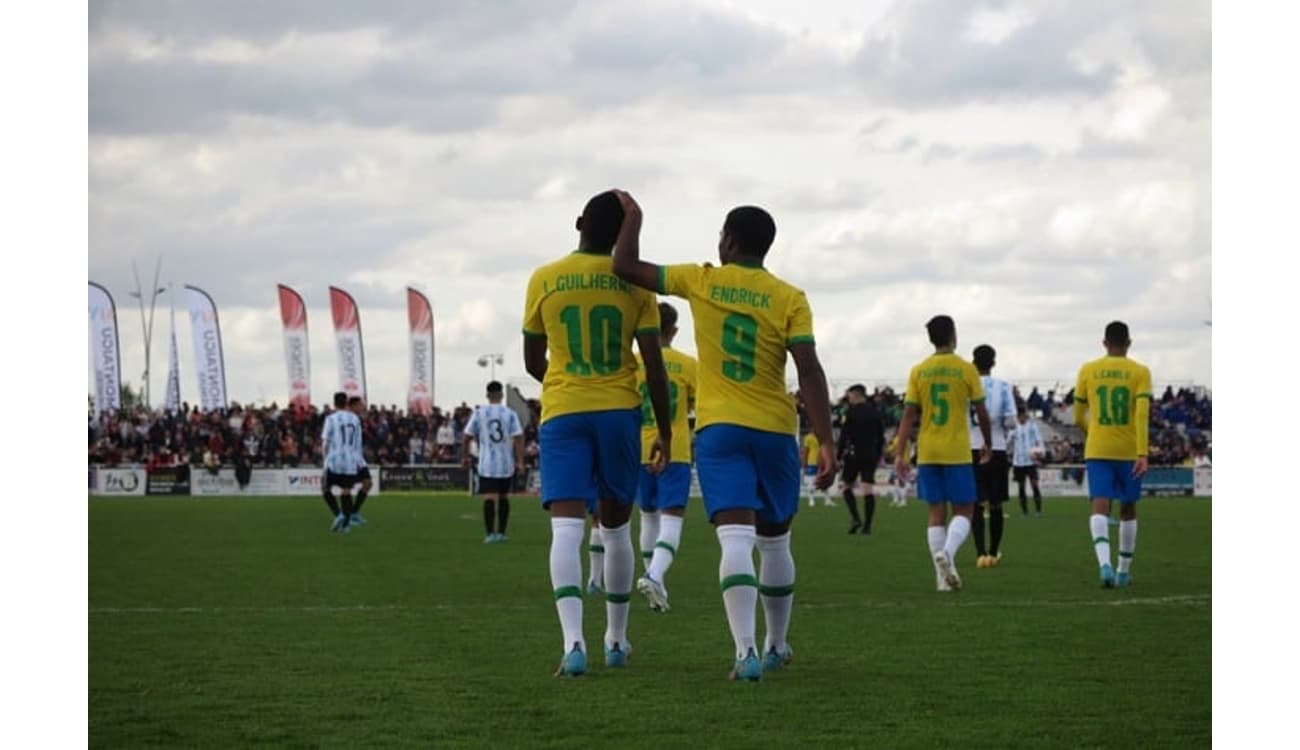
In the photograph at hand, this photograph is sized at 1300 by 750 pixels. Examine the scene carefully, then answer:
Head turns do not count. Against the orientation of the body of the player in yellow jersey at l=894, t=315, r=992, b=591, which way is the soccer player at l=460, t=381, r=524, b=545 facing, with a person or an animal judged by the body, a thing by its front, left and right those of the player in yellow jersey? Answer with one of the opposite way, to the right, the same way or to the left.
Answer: the same way

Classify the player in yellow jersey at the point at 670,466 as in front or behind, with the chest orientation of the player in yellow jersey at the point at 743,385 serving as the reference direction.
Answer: in front

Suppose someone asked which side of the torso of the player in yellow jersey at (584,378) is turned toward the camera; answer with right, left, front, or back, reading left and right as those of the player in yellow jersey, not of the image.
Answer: back

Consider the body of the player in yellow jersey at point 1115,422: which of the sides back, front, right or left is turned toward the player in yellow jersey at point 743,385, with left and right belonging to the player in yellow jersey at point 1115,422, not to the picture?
back

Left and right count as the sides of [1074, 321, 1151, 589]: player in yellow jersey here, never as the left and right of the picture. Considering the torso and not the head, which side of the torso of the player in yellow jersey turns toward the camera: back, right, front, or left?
back

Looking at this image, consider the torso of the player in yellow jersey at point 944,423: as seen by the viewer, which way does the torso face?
away from the camera

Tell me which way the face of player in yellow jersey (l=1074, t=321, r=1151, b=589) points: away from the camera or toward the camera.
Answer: away from the camera

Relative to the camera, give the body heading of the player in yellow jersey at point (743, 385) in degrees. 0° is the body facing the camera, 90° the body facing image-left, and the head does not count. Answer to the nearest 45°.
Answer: approximately 180°

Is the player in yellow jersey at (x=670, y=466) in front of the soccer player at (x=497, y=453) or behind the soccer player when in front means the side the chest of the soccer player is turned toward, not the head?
behind

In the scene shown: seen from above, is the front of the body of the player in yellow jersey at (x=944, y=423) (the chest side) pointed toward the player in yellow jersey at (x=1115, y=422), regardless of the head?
no

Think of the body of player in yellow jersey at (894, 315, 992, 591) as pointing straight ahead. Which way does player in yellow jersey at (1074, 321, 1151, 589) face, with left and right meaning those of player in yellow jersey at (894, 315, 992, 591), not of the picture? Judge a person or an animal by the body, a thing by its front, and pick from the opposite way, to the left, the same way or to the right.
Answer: the same way

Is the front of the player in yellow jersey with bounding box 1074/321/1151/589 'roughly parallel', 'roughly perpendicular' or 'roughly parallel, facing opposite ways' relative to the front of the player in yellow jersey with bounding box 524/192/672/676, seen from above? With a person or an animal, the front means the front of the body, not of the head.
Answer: roughly parallel

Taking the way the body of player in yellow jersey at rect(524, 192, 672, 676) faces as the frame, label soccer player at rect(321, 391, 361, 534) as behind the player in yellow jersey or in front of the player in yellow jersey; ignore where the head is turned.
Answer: in front

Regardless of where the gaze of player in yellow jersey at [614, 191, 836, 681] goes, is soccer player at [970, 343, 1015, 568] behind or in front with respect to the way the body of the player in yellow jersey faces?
in front

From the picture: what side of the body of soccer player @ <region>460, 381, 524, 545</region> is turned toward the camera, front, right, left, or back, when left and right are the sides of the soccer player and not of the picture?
back

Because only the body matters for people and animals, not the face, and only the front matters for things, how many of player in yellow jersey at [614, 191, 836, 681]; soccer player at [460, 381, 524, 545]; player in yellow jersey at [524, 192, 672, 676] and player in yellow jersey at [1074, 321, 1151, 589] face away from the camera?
4

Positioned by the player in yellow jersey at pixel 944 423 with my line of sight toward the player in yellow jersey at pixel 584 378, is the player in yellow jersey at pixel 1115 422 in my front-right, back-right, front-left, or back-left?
back-left
